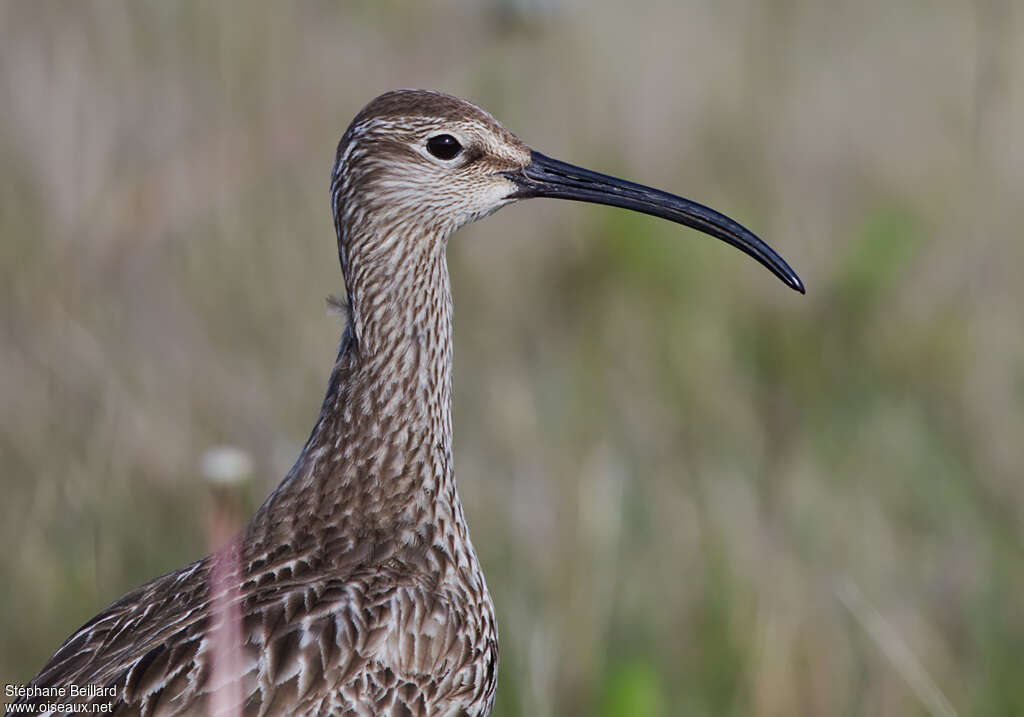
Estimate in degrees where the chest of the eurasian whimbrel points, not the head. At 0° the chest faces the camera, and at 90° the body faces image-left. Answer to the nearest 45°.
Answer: approximately 270°
